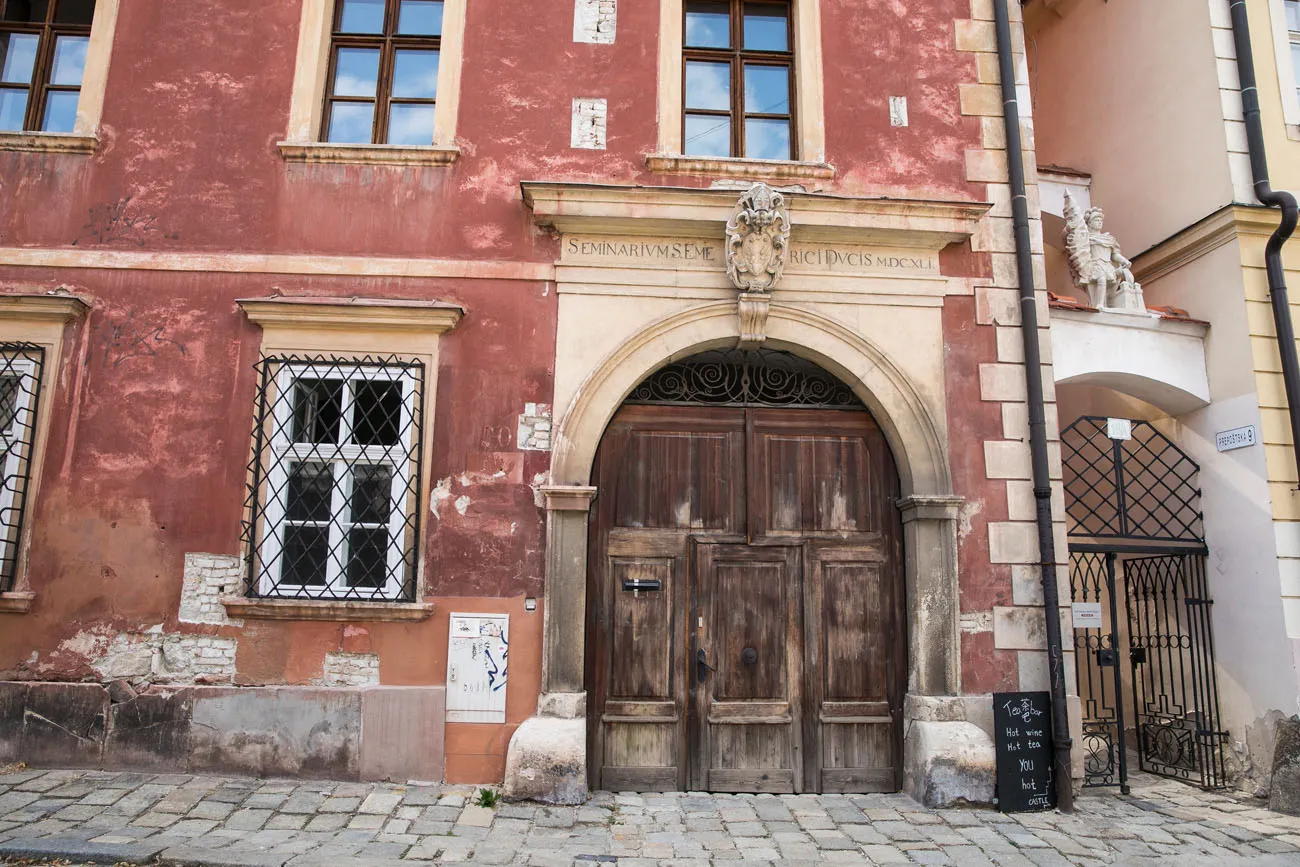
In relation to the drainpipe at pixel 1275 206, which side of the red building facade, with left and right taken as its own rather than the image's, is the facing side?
left

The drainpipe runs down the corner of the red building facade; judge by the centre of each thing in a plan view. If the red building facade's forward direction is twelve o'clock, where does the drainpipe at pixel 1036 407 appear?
The drainpipe is roughly at 9 o'clock from the red building facade.

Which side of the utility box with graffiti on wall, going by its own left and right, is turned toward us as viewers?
front

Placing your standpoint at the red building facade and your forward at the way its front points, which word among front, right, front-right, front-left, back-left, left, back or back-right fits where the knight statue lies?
left

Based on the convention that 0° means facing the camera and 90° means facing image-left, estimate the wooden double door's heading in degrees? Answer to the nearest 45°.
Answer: approximately 0°

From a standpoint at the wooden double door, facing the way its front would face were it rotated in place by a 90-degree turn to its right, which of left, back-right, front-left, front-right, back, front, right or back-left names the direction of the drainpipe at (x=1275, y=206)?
back

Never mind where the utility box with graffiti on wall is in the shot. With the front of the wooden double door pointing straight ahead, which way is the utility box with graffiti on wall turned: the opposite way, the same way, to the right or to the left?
the same way

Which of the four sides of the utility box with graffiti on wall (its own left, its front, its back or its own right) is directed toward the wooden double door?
left

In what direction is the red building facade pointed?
toward the camera

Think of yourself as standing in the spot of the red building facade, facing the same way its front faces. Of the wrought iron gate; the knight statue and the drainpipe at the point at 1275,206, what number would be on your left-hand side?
3

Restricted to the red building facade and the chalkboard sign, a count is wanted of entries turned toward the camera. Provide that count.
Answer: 2

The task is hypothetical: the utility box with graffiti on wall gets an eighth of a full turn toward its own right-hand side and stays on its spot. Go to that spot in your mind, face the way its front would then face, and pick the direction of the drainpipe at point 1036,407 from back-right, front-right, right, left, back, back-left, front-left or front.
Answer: back-left

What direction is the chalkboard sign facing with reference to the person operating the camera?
facing the viewer

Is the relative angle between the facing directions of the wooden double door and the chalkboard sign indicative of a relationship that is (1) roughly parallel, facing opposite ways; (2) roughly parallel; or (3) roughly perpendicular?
roughly parallel

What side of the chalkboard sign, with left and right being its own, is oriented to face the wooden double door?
right

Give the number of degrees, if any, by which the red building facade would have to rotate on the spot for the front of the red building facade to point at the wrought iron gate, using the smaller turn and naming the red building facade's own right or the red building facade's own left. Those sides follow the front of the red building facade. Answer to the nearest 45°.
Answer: approximately 90° to the red building facade's own left
